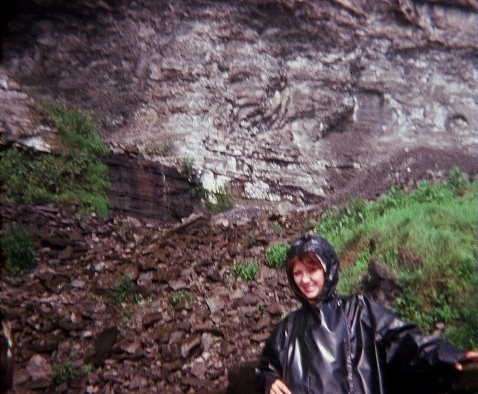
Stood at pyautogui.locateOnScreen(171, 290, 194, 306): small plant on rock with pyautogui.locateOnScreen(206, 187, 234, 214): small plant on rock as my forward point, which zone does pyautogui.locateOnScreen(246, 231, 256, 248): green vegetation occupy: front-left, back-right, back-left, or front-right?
front-right

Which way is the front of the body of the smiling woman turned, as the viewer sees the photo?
toward the camera

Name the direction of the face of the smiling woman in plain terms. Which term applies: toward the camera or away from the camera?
toward the camera

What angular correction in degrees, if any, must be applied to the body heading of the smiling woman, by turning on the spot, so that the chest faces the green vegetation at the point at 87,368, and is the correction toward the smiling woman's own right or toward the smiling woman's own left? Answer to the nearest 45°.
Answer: approximately 135° to the smiling woman's own right

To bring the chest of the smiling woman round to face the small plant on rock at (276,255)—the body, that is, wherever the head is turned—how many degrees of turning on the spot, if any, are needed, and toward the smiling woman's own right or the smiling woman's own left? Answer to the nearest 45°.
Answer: approximately 180°

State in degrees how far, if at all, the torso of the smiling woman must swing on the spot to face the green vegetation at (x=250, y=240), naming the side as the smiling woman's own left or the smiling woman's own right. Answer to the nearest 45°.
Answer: approximately 180°
